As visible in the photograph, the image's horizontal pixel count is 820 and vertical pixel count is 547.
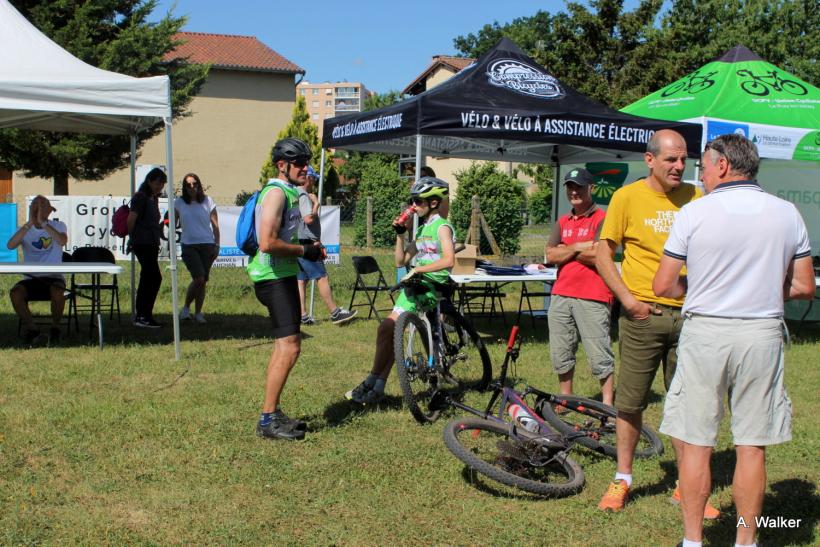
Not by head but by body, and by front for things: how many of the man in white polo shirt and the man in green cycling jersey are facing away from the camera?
1

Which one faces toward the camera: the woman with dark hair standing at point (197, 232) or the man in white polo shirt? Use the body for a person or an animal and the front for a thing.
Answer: the woman with dark hair standing

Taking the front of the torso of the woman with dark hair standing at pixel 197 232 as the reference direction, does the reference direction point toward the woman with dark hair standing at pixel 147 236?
no

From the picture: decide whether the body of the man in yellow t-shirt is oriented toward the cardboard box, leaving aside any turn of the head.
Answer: no

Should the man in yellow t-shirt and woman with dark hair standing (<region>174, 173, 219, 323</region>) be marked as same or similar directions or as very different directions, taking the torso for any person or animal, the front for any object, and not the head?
same or similar directions

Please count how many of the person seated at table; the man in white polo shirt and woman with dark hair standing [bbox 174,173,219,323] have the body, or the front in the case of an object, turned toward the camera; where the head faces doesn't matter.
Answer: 2

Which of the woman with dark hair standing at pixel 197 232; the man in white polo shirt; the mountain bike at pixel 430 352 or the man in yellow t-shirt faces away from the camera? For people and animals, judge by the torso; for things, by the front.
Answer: the man in white polo shirt

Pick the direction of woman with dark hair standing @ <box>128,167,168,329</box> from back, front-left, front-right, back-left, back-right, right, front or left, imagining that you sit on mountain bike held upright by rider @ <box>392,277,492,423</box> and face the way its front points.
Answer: right

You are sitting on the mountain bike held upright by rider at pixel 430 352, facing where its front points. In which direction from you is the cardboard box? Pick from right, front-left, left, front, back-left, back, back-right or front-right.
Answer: back-right

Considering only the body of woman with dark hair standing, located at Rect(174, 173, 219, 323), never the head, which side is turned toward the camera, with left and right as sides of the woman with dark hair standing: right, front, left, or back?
front

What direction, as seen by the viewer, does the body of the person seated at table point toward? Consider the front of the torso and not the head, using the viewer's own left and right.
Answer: facing the viewer

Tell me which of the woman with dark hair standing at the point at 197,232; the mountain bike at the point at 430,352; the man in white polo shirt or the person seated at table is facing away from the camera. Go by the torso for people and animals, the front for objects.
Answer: the man in white polo shirt

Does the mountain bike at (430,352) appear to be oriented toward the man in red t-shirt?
no

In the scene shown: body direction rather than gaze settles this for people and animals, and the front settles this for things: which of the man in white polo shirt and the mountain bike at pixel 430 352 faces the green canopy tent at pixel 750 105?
the man in white polo shirt

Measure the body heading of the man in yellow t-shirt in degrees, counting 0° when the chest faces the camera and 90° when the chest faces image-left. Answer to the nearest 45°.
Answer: approximately 315°

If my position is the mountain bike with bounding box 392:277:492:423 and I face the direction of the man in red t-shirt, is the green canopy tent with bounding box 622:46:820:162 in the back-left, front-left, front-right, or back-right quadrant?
front-left

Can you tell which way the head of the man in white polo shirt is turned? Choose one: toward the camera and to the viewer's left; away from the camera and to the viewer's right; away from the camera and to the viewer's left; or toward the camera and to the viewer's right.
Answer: away from the camera and to the viewer's left

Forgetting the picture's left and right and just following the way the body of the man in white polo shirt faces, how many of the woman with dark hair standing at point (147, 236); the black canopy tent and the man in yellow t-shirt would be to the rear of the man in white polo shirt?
0

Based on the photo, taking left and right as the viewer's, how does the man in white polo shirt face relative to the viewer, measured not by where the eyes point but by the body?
facing away from the viewer
